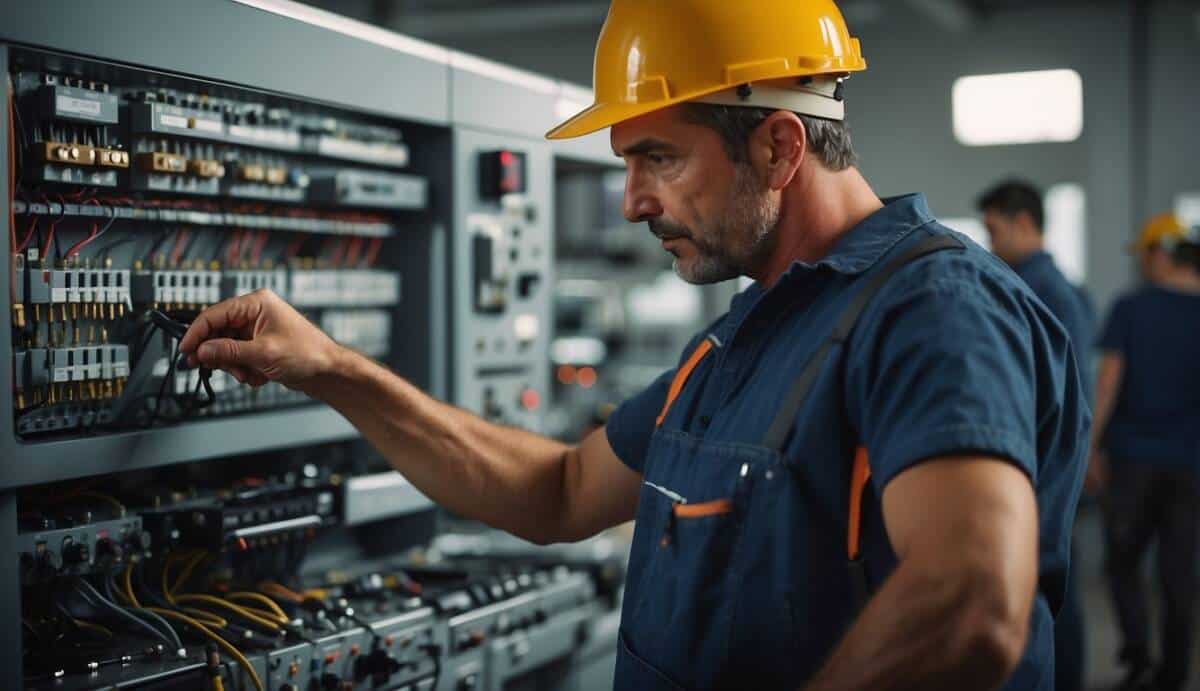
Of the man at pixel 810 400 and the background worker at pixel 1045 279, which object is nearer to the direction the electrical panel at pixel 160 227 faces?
the man

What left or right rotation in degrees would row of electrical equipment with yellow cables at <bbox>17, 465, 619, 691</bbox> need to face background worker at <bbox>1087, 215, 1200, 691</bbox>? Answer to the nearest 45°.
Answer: approximately 90° to its left

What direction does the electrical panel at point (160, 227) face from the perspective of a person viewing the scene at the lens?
facing the viewer and to the right of the viewer

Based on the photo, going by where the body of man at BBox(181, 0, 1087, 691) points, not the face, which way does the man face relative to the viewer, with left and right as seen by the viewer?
facing the viewer and to the left of the viewer

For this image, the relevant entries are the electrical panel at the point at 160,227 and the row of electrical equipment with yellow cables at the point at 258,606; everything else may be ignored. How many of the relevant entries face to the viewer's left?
0

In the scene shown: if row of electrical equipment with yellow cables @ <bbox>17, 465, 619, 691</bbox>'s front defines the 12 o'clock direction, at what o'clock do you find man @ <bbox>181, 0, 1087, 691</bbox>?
The man is roughly at 12 o'clock from the row of electrical equipment with yellow cables.

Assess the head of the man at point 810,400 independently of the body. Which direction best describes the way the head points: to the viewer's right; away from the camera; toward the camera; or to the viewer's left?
to the viewer's left

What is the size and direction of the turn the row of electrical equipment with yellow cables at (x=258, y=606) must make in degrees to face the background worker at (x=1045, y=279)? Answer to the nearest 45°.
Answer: approximately 90° to its left

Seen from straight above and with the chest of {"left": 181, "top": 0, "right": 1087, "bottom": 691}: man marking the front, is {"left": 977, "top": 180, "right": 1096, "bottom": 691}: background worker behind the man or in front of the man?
behind
